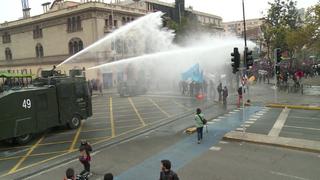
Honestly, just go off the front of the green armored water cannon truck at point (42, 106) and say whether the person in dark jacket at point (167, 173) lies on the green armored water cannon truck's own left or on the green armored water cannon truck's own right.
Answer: on the green armored water cannon truck's own right

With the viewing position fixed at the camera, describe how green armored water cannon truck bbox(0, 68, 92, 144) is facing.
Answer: facing away from the viewer and to the right of the viewer
